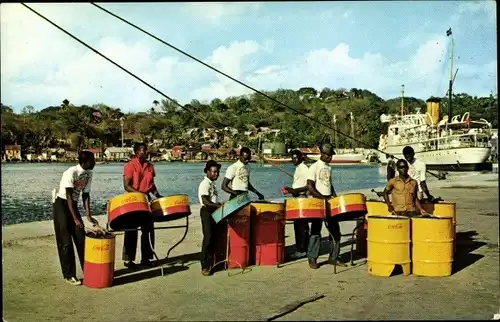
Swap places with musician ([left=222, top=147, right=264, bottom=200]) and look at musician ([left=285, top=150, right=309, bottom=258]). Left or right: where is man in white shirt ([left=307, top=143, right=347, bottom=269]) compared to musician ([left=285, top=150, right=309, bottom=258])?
right

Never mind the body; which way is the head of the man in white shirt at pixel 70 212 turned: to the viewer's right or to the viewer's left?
to the viewer's right

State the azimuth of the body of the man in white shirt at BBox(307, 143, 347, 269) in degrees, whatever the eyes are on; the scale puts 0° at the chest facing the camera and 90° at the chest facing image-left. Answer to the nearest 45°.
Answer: approximately 315°

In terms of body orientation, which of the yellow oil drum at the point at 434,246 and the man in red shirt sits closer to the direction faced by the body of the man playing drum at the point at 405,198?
the yellow oil drum

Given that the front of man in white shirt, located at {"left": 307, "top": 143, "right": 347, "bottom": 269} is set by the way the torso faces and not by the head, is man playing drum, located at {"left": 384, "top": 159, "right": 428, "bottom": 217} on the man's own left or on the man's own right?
on the man's own left

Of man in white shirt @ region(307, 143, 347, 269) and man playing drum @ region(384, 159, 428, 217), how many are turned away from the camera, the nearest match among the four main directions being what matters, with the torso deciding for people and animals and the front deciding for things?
0

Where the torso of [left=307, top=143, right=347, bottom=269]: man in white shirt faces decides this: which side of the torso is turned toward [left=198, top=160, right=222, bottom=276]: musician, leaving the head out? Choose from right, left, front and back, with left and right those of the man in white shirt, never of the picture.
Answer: right

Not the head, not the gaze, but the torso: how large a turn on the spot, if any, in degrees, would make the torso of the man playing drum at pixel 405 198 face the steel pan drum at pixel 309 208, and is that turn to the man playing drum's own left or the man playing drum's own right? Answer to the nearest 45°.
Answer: approximately 45° to the man playing drum's own right

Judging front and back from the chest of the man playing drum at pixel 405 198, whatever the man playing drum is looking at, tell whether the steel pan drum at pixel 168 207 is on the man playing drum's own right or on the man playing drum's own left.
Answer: on the man playing drum's own right

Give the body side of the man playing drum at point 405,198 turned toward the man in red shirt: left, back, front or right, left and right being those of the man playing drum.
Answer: right

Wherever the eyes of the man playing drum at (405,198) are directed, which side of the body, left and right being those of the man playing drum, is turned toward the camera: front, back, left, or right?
front

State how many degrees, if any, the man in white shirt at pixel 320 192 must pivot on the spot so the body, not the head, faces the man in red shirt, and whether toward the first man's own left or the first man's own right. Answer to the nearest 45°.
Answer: approximately 135° to the first man's own right
